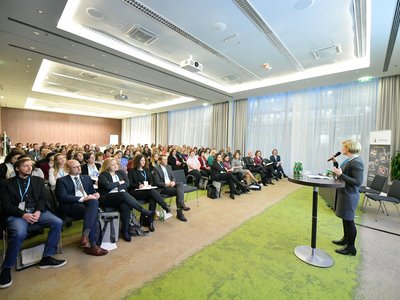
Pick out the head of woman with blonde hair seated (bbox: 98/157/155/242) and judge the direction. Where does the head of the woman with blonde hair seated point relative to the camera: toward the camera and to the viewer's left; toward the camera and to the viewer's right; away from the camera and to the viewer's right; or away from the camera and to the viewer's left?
toward the camera and to the viewer's right

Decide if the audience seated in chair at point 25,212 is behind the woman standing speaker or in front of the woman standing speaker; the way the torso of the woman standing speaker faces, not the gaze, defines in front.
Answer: in front

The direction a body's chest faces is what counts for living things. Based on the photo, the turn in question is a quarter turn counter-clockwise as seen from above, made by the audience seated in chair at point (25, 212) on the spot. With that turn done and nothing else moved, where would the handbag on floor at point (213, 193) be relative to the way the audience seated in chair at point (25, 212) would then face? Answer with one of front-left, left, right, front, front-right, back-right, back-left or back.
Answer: front-right

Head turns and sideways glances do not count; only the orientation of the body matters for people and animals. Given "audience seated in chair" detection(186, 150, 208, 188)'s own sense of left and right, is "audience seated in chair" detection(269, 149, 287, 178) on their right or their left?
on their left

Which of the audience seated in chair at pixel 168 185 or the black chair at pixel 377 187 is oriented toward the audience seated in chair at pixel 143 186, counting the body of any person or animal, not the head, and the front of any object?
the black chair

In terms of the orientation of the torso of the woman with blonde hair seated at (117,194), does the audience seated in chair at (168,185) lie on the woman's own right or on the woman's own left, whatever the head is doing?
on the woman's own left

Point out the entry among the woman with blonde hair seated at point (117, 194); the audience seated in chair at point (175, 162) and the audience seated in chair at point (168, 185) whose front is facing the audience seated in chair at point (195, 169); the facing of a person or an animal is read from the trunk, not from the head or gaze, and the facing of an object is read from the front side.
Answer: the audience seated in chair at point (175, 162)

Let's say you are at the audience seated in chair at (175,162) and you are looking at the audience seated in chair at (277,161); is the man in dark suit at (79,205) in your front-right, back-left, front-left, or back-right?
back-right

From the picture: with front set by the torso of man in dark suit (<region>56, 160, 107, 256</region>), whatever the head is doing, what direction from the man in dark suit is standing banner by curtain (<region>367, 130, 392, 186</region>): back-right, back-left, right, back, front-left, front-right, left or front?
front-left

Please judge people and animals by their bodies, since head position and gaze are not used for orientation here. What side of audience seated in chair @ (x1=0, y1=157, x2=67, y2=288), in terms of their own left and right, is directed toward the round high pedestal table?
front

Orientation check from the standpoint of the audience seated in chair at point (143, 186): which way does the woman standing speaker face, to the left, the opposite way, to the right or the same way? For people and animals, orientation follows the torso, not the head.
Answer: the opposite way

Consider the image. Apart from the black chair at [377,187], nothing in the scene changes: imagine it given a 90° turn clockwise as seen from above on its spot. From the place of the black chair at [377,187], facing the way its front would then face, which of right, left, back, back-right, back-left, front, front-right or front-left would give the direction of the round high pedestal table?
back-left

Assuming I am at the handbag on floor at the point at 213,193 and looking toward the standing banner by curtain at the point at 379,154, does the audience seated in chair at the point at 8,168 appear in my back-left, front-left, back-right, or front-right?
back-right

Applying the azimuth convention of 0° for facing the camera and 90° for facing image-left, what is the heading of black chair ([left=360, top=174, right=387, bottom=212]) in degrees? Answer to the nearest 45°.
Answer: approximately 45°

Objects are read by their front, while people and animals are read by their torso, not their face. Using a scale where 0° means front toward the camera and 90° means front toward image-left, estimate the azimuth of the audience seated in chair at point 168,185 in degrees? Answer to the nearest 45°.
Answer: approximately 315°

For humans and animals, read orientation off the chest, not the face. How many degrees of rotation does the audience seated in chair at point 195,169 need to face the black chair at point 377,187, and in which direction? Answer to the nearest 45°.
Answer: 0° — they already face it
